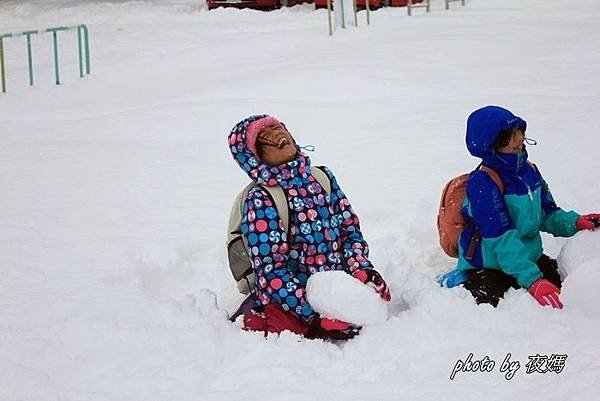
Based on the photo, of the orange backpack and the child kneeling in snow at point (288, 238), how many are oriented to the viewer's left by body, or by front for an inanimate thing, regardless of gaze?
1

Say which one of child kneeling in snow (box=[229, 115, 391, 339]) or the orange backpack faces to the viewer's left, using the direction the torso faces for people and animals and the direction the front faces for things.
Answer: the orange backpack

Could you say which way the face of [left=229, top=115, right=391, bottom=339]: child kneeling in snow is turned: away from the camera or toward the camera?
toward the camera

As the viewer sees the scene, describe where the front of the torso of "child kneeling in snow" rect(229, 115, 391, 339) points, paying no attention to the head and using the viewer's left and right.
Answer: facing the viewer and to the right of the viewer

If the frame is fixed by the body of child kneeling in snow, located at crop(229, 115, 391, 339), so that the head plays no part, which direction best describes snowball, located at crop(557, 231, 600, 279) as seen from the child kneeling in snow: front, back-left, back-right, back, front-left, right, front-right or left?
front-left

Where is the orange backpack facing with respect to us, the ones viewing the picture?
facing to the left of the viewer
